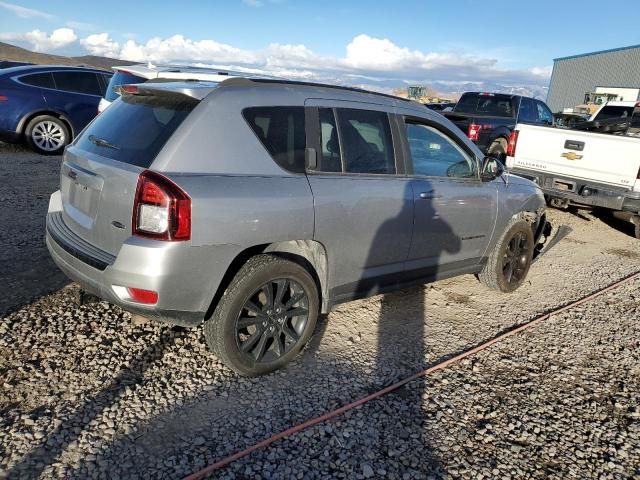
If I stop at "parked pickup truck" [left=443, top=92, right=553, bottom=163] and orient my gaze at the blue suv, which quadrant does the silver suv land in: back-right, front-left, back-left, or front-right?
front-left

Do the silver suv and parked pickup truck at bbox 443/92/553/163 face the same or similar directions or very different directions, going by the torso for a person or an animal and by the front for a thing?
same or similar directions

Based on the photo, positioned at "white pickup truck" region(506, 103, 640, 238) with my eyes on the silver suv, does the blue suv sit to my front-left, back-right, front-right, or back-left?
front-right

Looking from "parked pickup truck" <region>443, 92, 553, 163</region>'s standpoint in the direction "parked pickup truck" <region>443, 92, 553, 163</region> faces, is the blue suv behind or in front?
behind

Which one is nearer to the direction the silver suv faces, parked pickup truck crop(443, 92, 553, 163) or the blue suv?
the parked pickup truck

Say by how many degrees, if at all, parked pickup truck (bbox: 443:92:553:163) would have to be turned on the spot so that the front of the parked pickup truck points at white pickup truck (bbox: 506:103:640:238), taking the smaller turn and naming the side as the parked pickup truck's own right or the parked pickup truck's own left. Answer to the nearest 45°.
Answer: approximately 135° to the parked pickup truck's own right

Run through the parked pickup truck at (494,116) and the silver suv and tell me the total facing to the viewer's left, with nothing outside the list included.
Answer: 0

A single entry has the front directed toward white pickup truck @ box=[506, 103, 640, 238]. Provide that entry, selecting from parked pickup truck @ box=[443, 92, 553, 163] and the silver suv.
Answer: the silver suv

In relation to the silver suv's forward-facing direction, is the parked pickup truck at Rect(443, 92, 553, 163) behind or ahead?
ahead

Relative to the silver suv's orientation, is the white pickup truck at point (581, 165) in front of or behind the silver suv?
in front

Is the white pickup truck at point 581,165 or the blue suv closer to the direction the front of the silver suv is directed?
the white pickup truck

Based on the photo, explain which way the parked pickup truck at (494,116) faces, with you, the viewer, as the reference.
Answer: facing away from the viewer and to the right of the viewer

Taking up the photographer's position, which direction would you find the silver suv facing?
facing away from the viewer and to the right of the viewer
